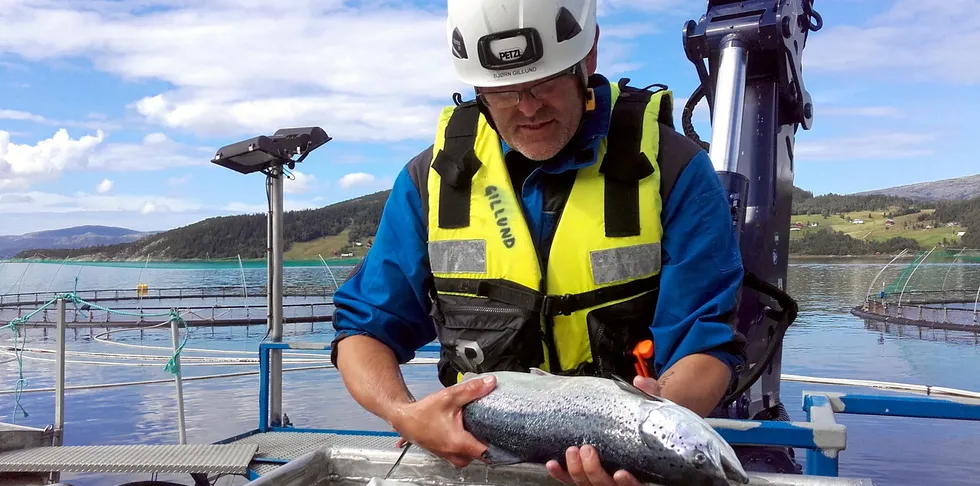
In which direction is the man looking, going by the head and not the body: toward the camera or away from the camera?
toward the camera

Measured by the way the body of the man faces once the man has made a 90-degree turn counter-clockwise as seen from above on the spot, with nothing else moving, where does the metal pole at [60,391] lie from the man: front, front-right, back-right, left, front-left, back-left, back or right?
back-left

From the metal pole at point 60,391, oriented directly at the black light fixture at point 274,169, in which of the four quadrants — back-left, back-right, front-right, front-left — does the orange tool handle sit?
front-right

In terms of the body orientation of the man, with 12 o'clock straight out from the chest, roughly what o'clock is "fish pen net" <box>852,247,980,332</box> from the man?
The fish pen net is roughly at 7 o'clock from the man.

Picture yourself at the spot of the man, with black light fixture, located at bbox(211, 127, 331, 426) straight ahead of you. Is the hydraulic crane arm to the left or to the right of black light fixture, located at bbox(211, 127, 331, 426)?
right

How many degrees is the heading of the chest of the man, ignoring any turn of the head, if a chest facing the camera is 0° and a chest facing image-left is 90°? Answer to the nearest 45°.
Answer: approximately 0°

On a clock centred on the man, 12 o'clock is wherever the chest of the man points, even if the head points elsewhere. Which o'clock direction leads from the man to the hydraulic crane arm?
The hydraulic crane arm is roughly at 7 o'clock from the man.

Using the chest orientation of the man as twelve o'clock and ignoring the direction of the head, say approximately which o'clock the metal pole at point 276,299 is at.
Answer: The metal pole is roughly at 5 o'clock from the man.

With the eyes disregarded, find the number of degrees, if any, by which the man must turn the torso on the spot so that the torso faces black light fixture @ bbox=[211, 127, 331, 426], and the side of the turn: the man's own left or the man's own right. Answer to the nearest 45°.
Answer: approximately 135° to the man's own right

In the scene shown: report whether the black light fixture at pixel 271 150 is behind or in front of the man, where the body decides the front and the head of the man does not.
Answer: behind
